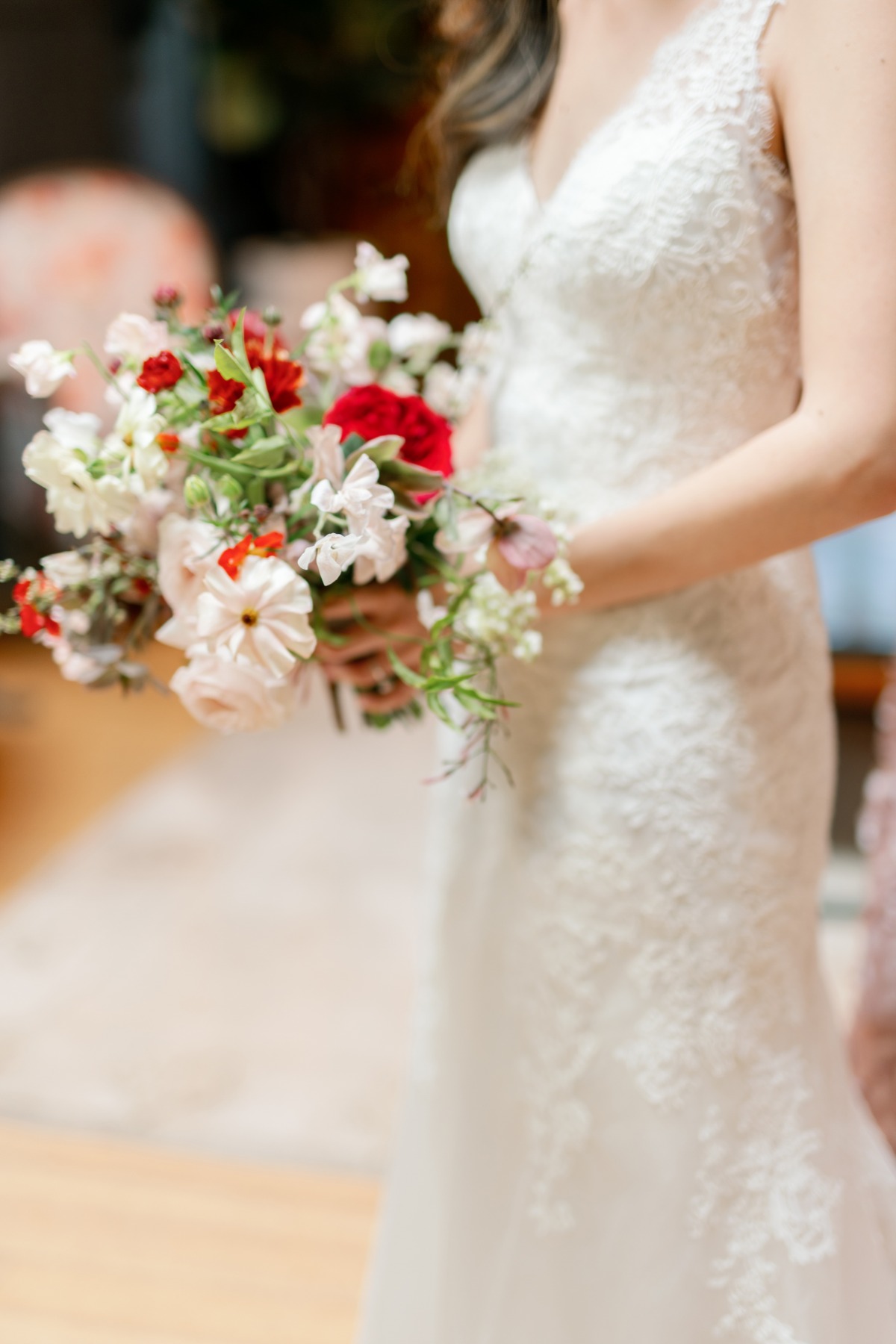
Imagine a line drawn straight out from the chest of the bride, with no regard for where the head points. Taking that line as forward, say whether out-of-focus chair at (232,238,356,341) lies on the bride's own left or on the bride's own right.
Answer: on the bride's own right

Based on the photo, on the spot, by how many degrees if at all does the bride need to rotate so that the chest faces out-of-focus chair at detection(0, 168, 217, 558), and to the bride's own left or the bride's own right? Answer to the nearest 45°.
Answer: approximately 90° to the bride's own right
